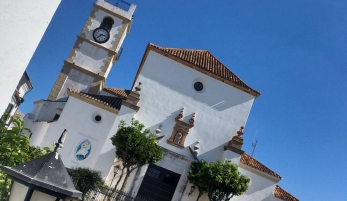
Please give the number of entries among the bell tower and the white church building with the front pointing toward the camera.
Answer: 2

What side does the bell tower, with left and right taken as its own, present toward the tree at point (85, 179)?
front

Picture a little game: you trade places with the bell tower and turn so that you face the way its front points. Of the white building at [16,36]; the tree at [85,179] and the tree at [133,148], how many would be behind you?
0

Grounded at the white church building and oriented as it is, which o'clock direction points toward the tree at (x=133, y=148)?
The tree is roughly at 1 o'clock from the white church building.

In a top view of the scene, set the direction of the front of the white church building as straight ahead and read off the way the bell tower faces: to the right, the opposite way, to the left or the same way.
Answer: the same way

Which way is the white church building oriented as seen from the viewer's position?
toward the camera

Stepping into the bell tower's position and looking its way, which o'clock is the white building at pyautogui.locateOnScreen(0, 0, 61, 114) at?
The white building is roughly at 12 o'clock from the bell tower.

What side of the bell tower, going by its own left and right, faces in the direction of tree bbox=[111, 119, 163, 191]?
front
